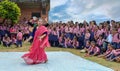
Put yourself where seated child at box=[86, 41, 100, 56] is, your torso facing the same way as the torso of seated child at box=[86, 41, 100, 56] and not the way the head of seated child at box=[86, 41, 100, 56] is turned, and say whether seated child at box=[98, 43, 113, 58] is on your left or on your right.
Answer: on your left

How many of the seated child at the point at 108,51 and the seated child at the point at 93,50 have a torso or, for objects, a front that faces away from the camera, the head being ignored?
0

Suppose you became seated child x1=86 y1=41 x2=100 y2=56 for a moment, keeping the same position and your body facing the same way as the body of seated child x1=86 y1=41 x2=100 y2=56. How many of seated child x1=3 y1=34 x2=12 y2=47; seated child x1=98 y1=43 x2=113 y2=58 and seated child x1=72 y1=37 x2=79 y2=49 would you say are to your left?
1

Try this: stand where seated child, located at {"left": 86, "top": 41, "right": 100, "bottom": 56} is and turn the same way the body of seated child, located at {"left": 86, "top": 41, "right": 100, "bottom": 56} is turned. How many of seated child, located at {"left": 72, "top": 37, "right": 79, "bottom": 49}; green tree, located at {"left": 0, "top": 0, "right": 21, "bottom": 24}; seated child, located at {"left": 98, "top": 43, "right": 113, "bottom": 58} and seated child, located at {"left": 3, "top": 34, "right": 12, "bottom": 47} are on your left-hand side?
1

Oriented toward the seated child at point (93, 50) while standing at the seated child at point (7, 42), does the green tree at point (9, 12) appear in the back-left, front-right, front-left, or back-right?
back-left

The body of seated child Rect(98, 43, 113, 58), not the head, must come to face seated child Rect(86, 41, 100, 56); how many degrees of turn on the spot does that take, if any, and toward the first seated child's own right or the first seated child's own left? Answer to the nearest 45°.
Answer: approximately 45° to the first seated child's own right

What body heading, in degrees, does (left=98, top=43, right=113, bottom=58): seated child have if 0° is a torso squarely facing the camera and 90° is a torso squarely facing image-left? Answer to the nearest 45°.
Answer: approximately 90°

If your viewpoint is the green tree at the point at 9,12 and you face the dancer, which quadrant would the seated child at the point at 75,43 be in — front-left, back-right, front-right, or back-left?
front-left

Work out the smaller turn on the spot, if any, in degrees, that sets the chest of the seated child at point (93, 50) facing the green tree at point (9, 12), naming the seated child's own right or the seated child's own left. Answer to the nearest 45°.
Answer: approximately 90° to the seated child's own right
